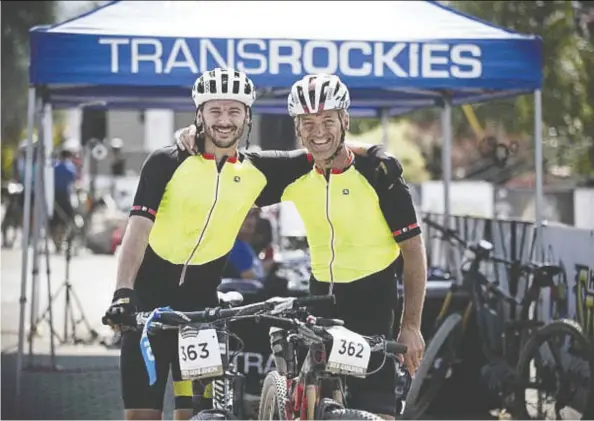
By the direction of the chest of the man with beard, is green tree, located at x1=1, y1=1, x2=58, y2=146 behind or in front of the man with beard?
behind

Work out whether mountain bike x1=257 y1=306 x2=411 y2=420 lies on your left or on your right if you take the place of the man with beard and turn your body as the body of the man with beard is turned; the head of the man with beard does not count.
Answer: on your left

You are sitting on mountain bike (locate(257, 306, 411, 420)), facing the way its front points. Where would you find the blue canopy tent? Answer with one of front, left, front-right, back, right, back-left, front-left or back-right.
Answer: back-left

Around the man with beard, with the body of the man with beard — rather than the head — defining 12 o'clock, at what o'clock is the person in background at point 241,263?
The person in background is roughly at 6 o'clock from the man with beard.

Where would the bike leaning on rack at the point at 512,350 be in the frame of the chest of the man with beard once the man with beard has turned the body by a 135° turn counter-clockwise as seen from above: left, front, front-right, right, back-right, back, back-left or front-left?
front

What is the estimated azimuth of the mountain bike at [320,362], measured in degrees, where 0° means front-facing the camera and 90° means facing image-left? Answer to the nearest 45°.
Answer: approximately 315°

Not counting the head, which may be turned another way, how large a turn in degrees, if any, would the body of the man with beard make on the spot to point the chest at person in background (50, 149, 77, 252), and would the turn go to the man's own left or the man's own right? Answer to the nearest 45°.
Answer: approximately 180°

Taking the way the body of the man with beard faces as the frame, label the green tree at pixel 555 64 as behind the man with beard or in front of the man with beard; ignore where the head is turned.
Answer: behind

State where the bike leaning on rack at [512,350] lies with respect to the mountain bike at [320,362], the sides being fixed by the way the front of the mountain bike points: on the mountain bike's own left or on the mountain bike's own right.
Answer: on the mountain bike's own left
